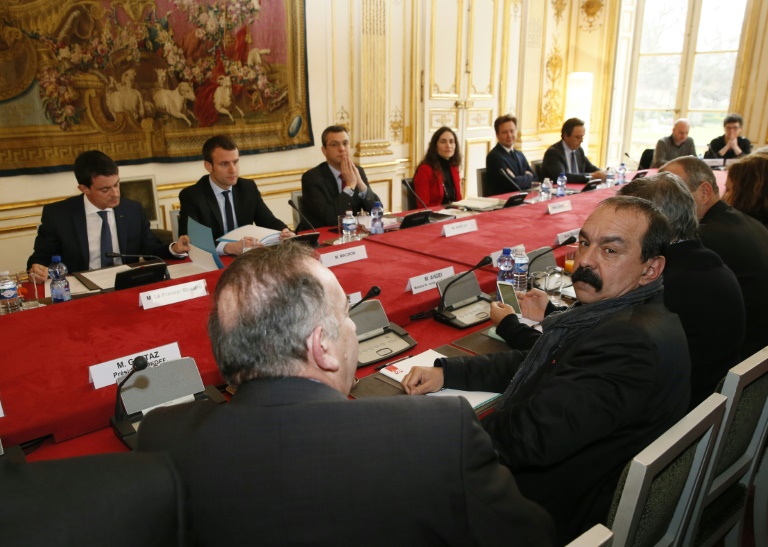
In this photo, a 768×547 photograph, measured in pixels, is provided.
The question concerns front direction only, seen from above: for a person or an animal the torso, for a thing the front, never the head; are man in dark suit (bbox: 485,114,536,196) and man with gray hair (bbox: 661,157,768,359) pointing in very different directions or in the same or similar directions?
very different directions

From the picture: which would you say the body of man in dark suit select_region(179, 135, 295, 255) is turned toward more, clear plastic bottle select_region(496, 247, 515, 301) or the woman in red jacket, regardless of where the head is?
the clear plastic bottle

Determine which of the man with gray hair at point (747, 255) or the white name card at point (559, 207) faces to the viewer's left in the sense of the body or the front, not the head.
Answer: the man with gray hair

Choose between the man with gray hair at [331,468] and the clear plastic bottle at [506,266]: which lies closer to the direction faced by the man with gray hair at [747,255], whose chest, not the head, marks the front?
the clear plastic bottle

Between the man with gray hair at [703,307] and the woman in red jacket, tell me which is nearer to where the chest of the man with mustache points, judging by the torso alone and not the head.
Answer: the woman in red jacket

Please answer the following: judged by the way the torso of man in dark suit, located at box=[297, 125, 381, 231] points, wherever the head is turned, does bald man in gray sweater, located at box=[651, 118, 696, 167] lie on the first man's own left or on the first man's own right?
on the first man's own left

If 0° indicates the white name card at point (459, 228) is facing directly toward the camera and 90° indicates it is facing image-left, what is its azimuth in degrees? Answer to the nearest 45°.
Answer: approximately 315°

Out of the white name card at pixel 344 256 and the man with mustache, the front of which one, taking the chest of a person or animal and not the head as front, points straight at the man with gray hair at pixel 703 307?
the white name card

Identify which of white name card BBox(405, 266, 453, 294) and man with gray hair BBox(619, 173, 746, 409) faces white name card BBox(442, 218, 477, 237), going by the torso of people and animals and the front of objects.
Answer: the man with gray hair

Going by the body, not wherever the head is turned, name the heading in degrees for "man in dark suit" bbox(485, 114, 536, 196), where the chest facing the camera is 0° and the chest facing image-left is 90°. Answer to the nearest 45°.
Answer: approximately 315°

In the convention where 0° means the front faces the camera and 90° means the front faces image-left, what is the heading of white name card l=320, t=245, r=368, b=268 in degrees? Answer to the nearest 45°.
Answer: approximately 315°
